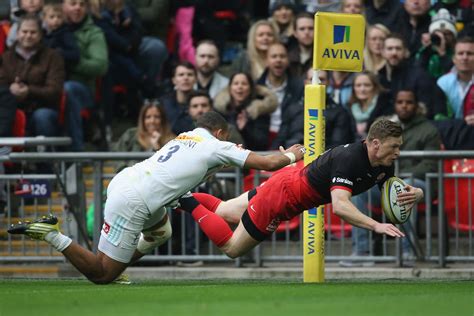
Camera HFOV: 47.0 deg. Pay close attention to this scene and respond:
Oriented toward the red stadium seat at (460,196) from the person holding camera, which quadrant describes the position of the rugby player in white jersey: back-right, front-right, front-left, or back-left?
front-right

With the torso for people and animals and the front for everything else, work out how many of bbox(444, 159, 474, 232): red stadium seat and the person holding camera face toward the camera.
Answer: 2

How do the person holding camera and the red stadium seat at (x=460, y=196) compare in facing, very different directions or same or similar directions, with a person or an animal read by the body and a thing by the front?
same or similar directions

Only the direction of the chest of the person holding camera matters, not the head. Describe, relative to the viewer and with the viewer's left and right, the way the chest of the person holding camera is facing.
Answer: facing the viewer

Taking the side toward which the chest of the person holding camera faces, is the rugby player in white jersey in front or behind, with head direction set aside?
in front

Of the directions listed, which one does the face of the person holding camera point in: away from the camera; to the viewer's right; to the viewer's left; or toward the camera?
toward the camera

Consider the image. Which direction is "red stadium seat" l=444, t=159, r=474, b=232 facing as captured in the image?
toward the camera

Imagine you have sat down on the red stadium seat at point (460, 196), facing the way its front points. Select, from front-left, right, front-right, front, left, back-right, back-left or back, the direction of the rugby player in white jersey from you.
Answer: front-right
